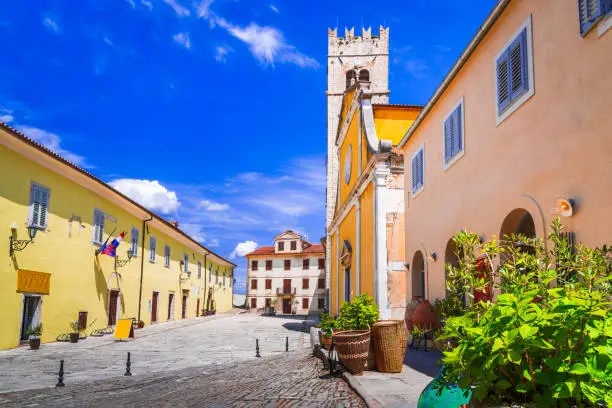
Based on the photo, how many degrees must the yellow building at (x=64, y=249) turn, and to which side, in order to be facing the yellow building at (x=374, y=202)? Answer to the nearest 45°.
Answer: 0° — it already faces it

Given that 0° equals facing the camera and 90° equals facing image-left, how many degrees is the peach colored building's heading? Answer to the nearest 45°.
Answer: approximately 45°

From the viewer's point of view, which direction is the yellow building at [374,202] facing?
to the viewer's left

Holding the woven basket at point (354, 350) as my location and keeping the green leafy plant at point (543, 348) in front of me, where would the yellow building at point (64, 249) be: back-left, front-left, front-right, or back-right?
back-right

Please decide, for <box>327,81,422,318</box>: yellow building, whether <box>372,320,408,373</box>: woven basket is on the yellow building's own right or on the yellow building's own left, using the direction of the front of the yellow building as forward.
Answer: on the yellow building's own left

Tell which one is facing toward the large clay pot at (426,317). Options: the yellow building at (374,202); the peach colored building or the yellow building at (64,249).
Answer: the yellow building at (64,249)

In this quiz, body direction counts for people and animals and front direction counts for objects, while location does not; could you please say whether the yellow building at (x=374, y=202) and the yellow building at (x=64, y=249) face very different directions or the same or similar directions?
very different directions

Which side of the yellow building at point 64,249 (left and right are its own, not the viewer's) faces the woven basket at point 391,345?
front

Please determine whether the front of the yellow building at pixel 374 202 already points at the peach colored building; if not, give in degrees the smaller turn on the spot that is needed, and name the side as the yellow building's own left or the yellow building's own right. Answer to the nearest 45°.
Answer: approximately 90° to the yellow building's own left

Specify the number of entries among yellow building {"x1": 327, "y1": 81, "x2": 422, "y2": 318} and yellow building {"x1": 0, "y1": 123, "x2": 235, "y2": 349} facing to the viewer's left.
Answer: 1

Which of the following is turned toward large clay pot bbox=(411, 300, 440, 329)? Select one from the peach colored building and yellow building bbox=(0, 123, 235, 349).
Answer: the yellow building
